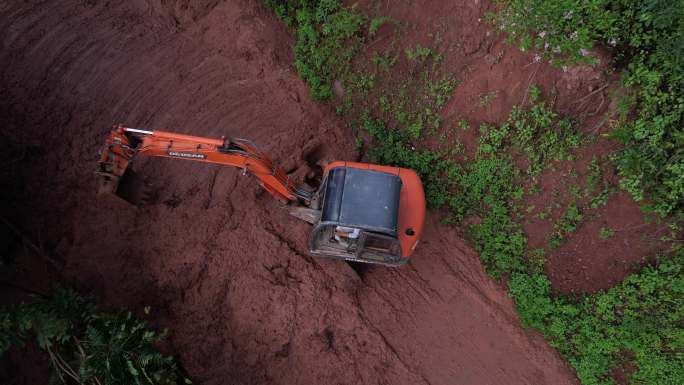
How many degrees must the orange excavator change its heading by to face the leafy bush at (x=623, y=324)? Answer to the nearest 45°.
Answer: approximately 180°

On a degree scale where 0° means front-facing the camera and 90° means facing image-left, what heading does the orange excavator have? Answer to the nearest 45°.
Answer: approximately 90°
